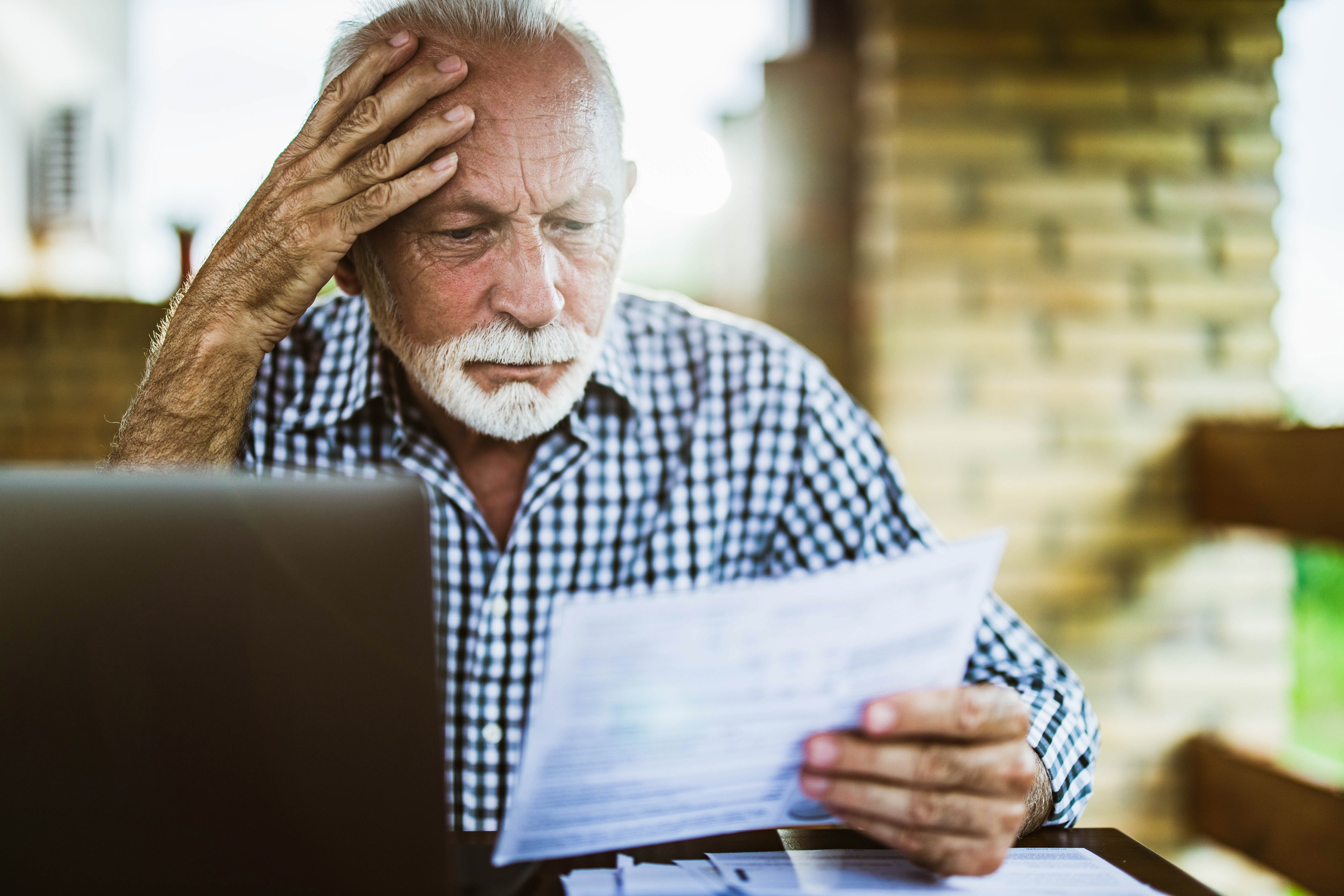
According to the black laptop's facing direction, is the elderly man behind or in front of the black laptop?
in front

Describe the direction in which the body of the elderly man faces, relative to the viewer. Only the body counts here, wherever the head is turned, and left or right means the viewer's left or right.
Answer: facing the viewer

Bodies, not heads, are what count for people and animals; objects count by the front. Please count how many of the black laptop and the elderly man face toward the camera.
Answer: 1

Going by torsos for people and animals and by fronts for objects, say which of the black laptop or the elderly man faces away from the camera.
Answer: the black laptop

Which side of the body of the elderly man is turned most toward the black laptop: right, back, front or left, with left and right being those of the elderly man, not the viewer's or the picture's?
front

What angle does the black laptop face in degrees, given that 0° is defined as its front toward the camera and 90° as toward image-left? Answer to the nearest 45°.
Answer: approximately 180°

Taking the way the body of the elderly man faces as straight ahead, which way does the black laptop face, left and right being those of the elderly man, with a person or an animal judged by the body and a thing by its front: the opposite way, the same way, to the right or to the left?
the opposite way

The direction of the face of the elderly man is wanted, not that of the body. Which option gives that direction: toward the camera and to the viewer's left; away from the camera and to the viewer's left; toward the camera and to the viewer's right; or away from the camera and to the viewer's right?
toward the camera and to the viewer's right
